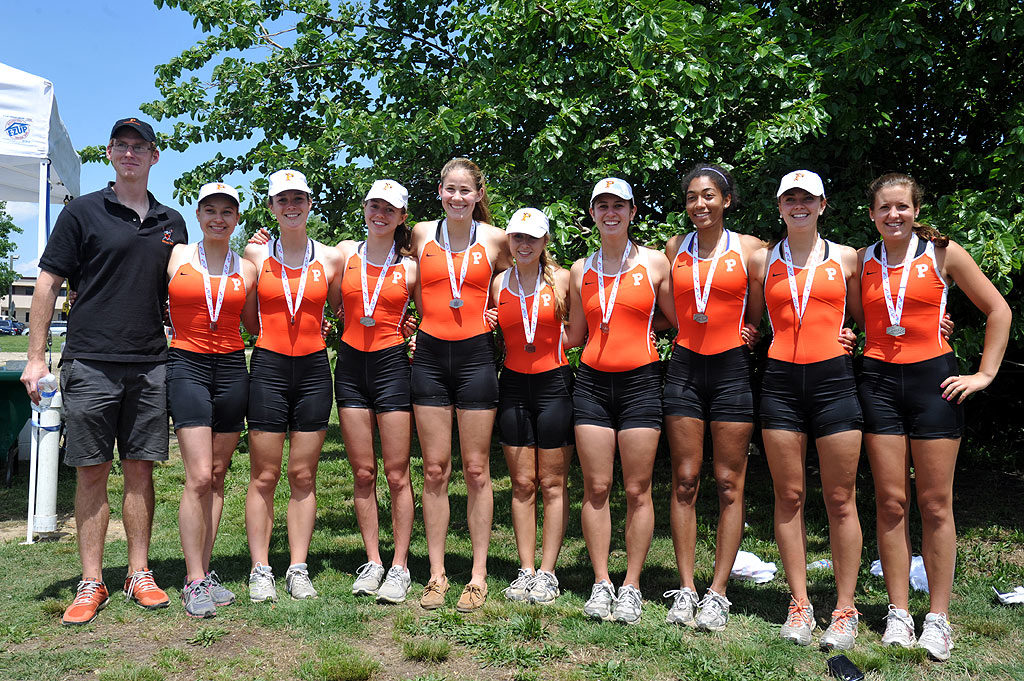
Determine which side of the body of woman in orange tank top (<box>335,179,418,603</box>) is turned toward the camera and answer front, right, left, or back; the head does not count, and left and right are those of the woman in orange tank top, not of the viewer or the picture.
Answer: front

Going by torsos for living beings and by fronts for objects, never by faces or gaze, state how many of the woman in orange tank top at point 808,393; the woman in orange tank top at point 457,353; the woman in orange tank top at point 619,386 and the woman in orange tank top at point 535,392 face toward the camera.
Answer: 4

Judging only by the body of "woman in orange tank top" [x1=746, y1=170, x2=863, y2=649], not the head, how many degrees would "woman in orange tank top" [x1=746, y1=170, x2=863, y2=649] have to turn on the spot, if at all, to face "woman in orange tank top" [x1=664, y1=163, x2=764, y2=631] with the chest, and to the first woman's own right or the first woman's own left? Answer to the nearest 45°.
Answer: approximately 90° to the first woman's own right

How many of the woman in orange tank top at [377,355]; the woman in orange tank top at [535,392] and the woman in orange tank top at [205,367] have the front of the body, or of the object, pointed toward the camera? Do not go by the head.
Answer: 3

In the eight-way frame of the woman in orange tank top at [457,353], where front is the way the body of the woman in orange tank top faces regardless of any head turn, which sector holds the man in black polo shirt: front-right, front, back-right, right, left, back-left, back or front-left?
right

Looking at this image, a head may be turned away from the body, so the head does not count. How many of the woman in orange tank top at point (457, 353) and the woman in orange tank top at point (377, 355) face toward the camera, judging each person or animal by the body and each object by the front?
2

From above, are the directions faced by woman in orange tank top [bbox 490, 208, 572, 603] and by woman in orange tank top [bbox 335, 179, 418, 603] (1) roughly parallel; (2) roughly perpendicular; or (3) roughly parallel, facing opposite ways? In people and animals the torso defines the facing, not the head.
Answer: roughly parallel

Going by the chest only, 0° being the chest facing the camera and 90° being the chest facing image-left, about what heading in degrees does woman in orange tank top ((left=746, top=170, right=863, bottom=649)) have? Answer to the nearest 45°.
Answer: approximately 0°

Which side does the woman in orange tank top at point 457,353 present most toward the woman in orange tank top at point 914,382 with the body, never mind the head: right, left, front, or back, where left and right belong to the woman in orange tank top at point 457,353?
left

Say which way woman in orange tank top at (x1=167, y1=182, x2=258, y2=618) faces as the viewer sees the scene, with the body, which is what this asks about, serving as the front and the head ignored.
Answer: toward the camera

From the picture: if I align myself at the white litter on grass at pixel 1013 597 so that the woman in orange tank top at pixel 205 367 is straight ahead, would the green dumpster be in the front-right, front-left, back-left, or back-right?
front-right

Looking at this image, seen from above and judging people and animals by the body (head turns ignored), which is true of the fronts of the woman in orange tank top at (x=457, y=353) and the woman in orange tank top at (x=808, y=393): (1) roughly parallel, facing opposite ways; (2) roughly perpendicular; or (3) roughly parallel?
roughly parallel
